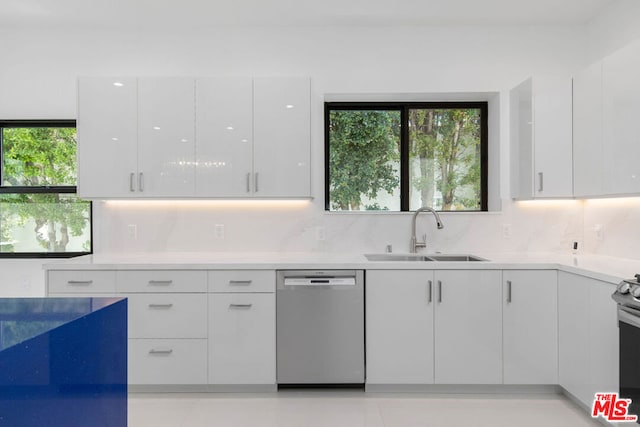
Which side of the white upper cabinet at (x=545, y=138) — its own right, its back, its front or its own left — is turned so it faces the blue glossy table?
right

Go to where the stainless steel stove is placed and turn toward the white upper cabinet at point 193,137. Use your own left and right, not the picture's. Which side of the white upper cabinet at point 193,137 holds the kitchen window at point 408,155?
right

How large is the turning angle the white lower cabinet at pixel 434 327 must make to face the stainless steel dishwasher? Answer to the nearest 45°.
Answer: approximately 90° to its right

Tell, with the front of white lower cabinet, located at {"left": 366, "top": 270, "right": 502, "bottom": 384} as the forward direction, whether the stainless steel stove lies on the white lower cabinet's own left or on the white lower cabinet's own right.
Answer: on the white lower cabinet's own left

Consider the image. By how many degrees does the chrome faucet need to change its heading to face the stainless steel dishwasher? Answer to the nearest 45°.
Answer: approximately 90° to its right

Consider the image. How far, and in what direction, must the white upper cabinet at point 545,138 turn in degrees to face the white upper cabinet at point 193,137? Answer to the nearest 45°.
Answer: approximately 45° to its right

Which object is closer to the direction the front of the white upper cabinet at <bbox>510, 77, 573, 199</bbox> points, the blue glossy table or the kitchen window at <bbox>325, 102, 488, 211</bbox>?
the blue glossy table

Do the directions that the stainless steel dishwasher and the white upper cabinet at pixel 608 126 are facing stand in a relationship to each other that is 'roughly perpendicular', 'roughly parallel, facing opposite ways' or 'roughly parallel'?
roughly perpendicular

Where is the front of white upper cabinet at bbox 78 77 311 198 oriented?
toward the camera

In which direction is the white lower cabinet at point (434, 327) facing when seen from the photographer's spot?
facing the viewer

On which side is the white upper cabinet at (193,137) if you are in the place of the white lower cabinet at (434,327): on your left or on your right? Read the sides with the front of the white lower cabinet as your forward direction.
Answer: on your right

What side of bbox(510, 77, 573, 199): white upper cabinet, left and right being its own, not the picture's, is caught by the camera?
front
